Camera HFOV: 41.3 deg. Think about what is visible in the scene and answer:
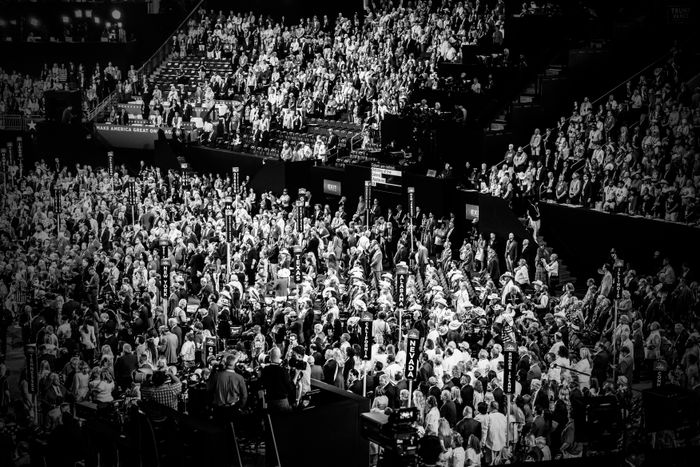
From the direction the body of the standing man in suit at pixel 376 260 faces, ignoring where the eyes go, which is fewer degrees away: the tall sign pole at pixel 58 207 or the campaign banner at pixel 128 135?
the tall sign pole

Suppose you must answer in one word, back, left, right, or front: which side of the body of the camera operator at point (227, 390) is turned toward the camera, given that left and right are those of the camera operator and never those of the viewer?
back

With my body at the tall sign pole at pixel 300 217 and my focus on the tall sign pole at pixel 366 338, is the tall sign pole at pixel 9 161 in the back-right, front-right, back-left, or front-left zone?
back-right

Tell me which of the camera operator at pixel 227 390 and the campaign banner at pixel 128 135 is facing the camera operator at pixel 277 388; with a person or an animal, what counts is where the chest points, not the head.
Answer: the campaign banner
